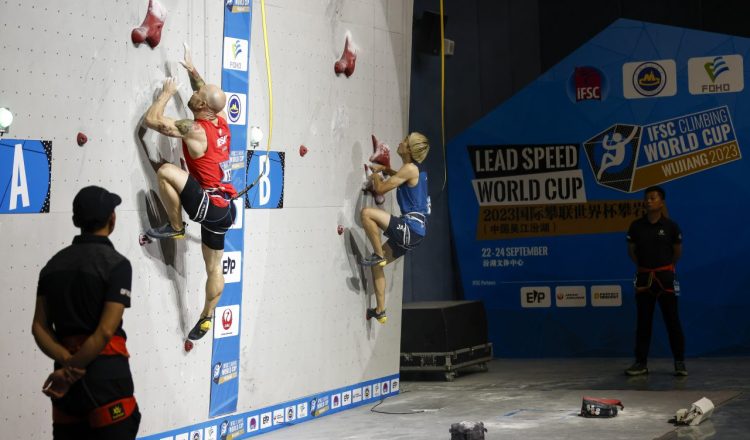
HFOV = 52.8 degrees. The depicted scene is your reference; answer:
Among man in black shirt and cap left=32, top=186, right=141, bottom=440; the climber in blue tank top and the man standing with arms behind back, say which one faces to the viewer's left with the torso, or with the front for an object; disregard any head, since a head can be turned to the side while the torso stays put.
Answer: the climber in blue tank top

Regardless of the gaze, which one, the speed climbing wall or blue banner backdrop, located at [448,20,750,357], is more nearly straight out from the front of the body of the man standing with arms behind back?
the speed climbing wall

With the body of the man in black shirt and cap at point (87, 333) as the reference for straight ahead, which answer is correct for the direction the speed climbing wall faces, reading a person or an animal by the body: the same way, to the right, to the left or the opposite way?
to the right

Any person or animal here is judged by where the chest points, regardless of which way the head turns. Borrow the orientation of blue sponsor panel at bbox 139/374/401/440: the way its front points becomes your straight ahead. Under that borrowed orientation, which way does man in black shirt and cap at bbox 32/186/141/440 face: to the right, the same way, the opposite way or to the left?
to the left

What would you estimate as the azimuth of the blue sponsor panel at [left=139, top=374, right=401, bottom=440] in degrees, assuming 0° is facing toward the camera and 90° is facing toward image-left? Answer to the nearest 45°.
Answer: approximately 315°

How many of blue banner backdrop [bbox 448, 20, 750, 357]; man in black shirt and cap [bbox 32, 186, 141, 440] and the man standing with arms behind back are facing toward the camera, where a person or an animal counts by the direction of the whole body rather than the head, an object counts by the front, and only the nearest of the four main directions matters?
2

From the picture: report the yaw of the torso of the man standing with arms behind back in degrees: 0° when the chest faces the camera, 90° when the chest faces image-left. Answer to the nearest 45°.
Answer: approximately 0°

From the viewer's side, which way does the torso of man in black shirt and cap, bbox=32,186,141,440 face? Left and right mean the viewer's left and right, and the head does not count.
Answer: facing away from the viewer and to the right of the viewer
